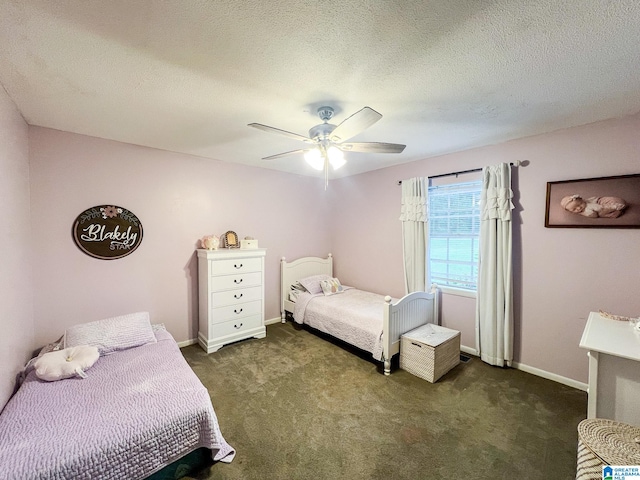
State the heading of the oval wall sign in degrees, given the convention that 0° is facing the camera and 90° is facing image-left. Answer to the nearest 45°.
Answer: approximately 0°

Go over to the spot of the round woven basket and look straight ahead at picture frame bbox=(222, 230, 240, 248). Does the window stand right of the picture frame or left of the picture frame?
right

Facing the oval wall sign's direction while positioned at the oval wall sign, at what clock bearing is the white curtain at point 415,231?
The white curtain is roughly at 10 o'clock from the oval wall sign.

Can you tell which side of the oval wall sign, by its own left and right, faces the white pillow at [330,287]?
left

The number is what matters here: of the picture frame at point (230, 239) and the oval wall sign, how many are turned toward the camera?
2

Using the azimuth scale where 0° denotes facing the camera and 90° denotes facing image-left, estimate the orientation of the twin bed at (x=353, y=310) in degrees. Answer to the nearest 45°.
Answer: approximately 315°

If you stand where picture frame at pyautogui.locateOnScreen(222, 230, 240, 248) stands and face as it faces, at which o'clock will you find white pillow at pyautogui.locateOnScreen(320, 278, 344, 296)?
The white pillow is roughly at 9 o'clock from the picture frame.

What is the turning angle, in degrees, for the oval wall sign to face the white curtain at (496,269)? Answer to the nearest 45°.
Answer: approximately 45° to its left

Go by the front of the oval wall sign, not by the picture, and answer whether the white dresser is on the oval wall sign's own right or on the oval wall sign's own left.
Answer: on the oval wall sign's own left

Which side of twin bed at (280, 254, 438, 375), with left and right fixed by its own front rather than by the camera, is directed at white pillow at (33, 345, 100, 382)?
right

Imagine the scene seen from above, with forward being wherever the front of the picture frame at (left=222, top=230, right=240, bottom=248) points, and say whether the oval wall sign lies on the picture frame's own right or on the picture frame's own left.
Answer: on the picture frame's own right

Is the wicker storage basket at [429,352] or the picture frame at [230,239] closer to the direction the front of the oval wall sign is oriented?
the wicker storage basket
